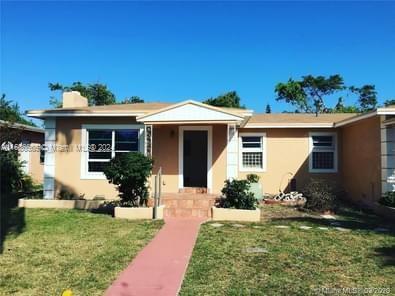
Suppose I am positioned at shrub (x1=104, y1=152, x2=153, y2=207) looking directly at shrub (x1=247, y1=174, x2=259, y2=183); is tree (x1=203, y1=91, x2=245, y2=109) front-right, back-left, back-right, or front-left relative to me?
front-left

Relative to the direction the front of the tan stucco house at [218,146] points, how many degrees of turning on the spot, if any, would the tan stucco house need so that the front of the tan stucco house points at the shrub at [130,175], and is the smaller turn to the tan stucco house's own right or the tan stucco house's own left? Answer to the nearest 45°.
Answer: approximately 45° to the tan stucco house's own right

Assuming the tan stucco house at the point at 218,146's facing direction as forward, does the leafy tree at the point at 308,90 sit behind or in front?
behind

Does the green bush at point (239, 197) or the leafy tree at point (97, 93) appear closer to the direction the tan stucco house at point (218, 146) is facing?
the green bush

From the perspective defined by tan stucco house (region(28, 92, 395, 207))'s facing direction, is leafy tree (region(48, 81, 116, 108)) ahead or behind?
behind

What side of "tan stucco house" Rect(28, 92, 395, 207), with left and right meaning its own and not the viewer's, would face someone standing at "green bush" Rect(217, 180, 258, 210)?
front

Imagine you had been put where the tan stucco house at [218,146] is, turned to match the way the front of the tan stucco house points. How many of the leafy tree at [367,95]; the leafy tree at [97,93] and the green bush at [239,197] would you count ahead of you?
1

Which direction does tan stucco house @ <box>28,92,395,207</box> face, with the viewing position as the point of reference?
facing the viewer

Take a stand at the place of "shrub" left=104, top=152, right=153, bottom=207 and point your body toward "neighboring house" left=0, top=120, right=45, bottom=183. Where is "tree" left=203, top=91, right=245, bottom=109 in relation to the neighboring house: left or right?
right

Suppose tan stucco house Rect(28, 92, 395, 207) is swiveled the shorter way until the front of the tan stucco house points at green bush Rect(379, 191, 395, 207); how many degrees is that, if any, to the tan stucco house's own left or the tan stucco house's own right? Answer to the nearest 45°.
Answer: approximately 45° to the tan stucco house's own left

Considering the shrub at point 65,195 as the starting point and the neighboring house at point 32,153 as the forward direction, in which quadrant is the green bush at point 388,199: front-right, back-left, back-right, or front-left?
back-right

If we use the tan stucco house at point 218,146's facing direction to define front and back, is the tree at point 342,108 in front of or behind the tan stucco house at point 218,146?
behind

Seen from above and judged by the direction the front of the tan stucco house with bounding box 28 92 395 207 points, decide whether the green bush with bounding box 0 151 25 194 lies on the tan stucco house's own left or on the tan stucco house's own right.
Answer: on the tan stucco house's own right

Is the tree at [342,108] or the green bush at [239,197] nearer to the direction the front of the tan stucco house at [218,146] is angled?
the green bush

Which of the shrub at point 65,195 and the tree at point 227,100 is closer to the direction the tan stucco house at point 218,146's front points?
the shrub

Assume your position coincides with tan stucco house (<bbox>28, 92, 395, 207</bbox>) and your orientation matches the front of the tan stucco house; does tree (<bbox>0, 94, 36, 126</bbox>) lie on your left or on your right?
on your right
